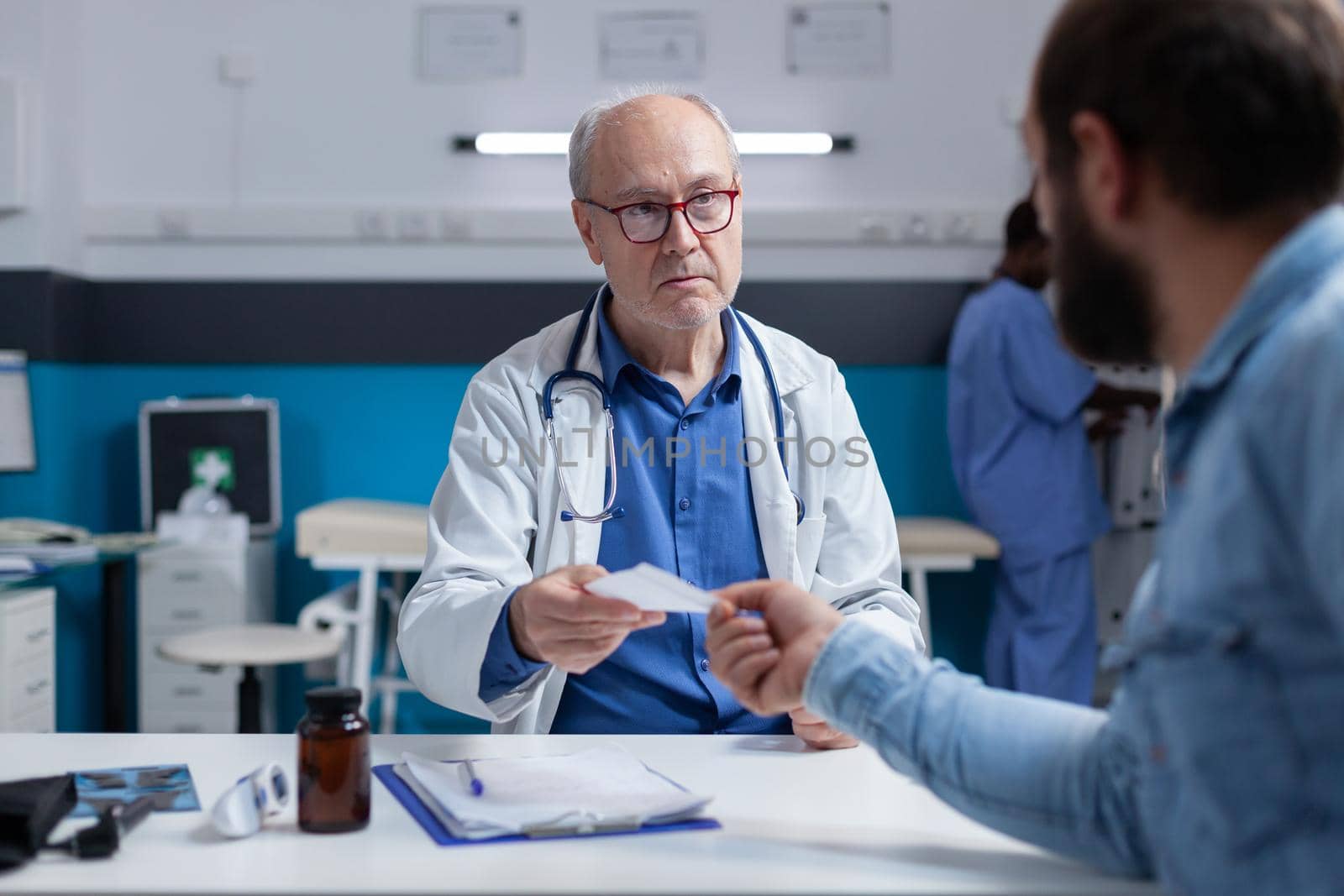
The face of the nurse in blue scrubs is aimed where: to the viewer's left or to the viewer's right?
to the viewer's right

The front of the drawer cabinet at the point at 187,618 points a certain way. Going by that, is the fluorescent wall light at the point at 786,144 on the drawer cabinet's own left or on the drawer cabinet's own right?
on the drawer cabinet's own left

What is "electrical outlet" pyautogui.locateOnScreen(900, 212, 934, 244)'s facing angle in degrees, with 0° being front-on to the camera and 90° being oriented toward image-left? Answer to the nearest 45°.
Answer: approximately 0°

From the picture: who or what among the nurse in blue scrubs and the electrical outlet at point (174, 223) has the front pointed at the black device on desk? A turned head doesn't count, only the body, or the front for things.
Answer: the electrical outlet

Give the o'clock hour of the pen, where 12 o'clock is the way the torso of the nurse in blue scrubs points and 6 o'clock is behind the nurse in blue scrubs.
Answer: The pen is roughly at 5 o'clock from the nurse in blue scrubs.

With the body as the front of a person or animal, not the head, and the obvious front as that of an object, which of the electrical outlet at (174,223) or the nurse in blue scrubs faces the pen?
the electrical outlet

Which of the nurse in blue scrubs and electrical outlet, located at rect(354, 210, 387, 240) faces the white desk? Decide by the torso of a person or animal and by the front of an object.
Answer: the electrical outlet

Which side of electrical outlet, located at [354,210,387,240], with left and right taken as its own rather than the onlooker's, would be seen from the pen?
front

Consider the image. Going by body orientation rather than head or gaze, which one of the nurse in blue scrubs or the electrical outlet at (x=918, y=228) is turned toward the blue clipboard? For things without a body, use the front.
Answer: the electrical outlet

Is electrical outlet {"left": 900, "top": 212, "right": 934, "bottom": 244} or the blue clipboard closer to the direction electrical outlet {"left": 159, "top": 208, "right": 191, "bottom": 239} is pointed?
the blue clipboard

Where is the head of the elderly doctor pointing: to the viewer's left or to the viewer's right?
to the viewer's right

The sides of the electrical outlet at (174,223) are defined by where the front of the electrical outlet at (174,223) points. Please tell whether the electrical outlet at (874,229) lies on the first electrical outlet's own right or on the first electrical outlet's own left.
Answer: on the first electrical outlet's own left
